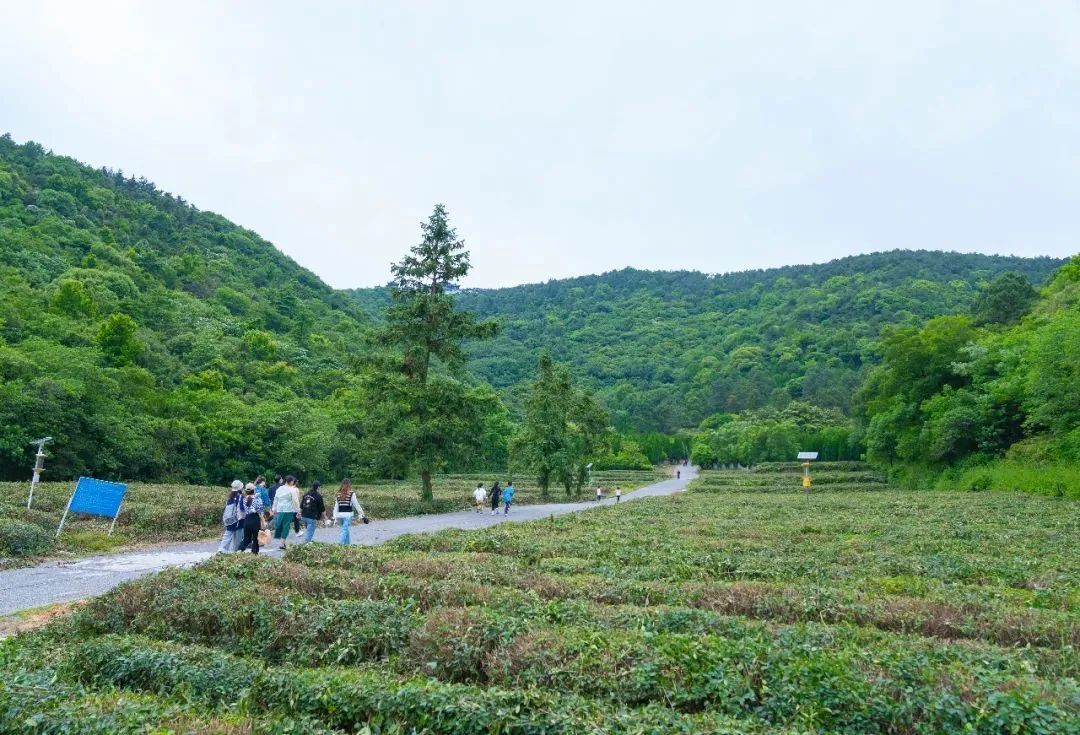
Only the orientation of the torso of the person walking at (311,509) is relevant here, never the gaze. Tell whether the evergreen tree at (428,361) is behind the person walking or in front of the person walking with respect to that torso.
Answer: in front

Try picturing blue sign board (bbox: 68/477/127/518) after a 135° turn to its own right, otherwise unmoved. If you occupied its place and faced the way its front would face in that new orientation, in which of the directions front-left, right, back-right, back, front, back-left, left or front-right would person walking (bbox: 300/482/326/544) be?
back

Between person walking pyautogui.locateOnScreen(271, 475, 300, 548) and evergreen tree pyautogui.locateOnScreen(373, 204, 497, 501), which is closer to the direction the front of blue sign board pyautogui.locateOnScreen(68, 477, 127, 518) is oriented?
the person walking

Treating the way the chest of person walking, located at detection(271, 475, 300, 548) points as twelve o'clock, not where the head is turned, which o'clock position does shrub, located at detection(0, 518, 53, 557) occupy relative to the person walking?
The shrub is roughly at 8 o'clock from the person walking.

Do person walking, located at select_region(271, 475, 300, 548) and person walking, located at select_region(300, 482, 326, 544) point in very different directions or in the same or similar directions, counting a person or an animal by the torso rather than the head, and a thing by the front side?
same or similar directions

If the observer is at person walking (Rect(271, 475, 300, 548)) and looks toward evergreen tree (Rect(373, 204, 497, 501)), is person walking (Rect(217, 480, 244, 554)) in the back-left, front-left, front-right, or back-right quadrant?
back-left

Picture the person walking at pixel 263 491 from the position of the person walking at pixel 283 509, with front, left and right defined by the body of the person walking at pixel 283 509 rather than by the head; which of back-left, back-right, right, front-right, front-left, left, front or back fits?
front-left

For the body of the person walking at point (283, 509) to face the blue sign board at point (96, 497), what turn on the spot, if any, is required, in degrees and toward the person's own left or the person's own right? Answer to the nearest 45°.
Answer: approximately 90° to the person's own left

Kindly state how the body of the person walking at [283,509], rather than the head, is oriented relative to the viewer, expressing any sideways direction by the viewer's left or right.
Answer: facing away from the viewer and to the right of the viewer

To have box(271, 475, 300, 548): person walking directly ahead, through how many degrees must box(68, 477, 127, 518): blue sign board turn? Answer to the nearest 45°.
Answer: approximately 45° to its left

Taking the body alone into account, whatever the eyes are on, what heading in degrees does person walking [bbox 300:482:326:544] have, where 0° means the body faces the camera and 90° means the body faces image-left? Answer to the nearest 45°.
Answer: approximately 225°

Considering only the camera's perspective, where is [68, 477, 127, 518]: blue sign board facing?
facing the viewer

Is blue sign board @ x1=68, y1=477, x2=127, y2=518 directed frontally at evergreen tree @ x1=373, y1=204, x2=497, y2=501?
no

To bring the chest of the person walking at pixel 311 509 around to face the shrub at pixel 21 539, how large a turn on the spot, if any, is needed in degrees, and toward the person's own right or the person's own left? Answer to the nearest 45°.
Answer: approximately 135° to the person's own left

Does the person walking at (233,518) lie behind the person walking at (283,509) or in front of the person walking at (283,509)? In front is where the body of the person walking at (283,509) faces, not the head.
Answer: behind
